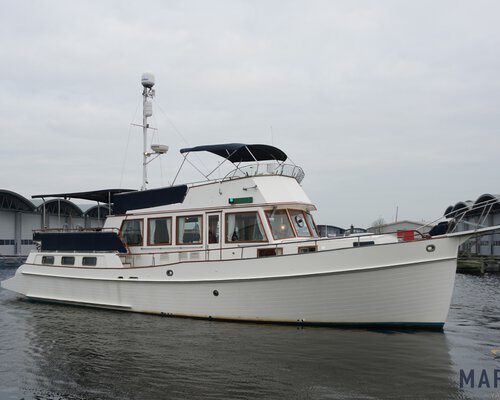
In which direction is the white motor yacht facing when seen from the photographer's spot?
facing the viewer and to the right of the viewer

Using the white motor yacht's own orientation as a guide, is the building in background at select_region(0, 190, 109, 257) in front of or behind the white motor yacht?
behind

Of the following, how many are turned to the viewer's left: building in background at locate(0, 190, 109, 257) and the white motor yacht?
0

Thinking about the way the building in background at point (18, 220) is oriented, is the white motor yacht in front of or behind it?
in front

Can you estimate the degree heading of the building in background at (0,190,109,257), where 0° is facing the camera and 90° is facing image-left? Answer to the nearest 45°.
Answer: approximately 315°
